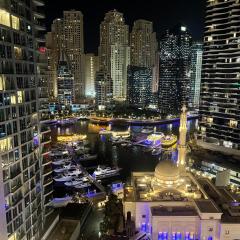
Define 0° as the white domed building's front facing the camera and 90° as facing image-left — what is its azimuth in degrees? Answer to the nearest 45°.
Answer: approximately 0°

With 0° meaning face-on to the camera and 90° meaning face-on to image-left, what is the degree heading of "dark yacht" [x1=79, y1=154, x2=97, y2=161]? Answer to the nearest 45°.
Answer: approximately 270°

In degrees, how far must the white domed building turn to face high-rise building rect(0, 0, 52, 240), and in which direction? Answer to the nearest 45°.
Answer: approximately 45° to its right

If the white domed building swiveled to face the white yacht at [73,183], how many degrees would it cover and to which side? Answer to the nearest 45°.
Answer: approximately 135° to its right

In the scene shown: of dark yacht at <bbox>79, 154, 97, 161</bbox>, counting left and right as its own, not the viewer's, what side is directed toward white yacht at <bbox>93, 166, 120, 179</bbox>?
right

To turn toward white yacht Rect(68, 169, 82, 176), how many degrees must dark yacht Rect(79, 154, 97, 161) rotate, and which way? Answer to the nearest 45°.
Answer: approximately 90° to its right

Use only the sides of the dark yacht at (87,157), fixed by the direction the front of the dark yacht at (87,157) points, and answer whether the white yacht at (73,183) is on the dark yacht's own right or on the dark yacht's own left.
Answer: on the dark yacht's own right

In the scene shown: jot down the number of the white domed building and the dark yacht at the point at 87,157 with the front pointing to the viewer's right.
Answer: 1
